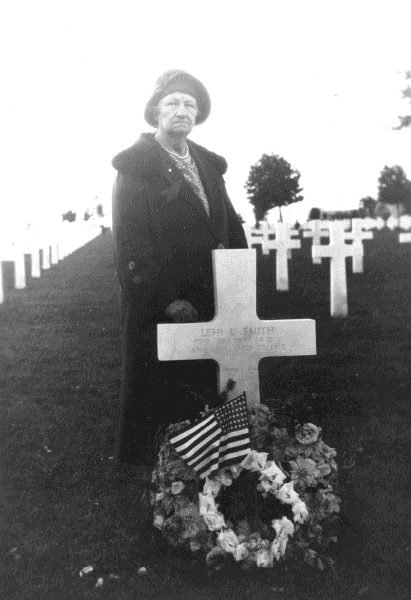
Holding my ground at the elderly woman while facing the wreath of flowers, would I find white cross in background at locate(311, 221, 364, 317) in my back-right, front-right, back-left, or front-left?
back-left

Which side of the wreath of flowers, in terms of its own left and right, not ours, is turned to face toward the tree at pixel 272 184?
back

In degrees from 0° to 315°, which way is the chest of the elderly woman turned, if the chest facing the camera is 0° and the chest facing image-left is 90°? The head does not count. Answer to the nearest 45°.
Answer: approximately 315°

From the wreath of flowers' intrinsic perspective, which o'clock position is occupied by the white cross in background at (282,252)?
The white cross in background is roughly at 6 o'clock from the wreath of flowers.

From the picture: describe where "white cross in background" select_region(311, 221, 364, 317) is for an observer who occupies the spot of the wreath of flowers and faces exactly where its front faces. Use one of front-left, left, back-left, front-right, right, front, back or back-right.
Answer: back

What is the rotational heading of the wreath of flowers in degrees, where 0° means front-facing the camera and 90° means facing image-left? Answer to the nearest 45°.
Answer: approximately 0°

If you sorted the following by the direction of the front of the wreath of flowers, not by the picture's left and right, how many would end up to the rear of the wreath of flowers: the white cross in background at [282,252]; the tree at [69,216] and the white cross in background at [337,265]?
3

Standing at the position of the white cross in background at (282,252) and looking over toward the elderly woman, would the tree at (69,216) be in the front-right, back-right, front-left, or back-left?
back-right
